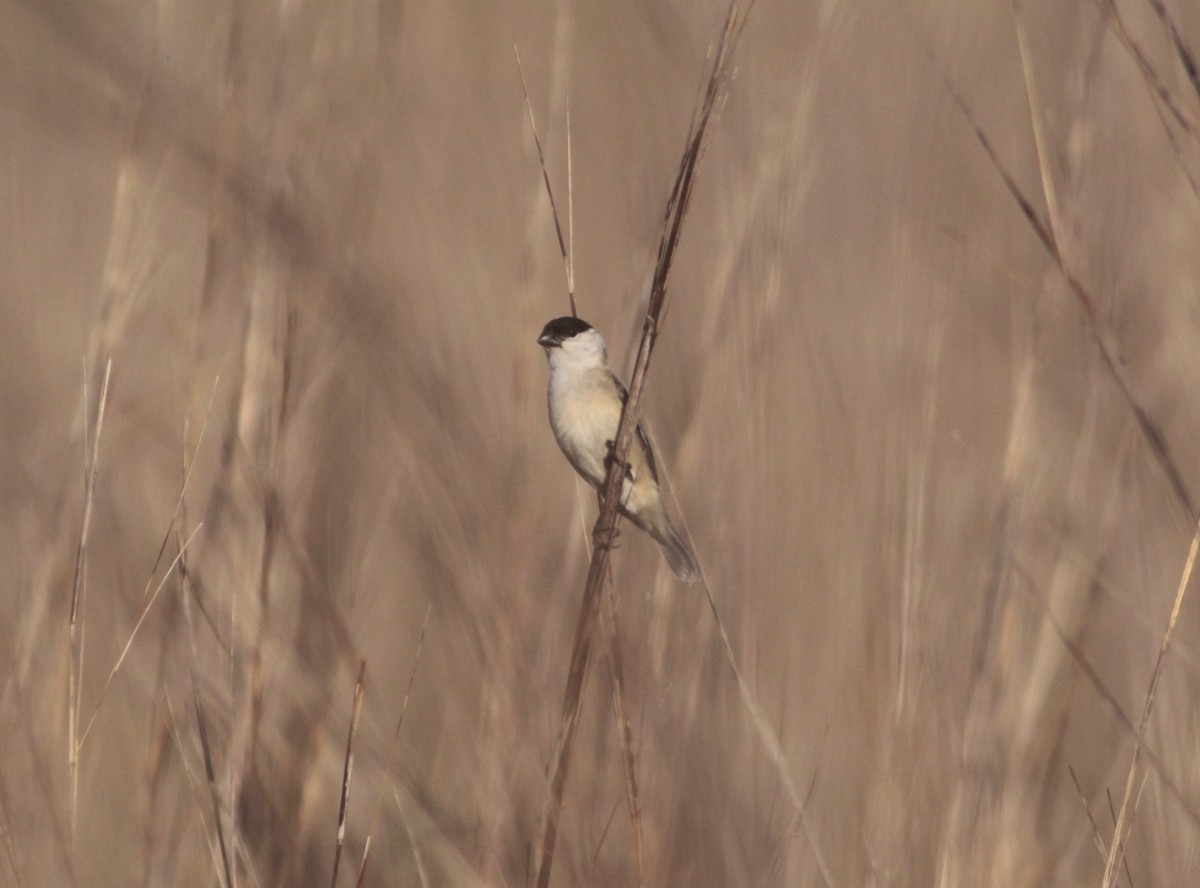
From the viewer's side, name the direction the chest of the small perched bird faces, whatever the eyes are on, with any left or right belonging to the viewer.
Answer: facing the viewer and to the left of the viewer

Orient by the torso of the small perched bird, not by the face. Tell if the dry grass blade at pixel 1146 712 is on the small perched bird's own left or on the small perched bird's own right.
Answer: on the small perched bird's own left
